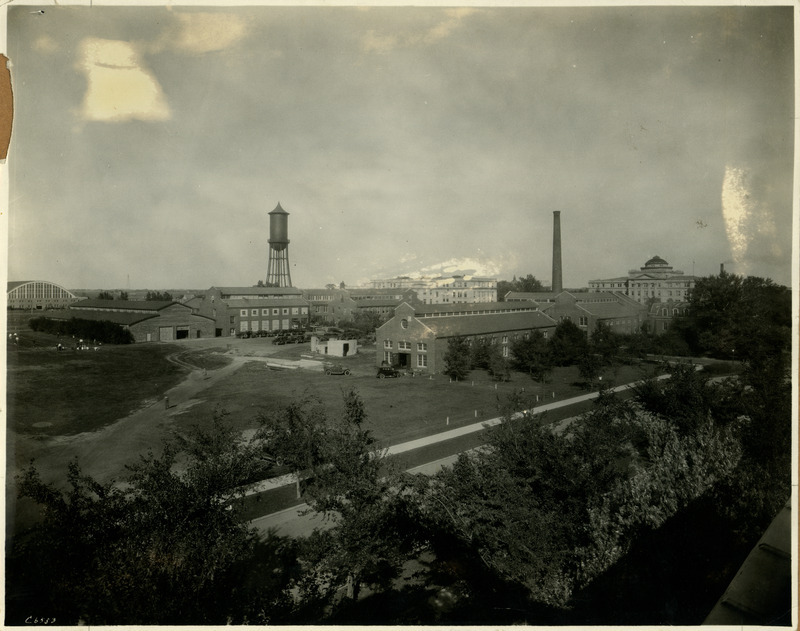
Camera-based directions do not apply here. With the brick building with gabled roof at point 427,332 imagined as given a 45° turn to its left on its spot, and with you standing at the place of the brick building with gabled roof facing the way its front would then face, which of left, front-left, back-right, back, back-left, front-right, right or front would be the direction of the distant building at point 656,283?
left

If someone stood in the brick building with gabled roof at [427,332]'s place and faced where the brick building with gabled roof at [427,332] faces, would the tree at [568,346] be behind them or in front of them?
behind

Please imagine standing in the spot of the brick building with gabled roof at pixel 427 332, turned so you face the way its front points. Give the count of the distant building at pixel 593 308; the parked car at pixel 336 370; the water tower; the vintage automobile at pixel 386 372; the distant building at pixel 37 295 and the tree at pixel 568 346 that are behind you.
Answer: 2

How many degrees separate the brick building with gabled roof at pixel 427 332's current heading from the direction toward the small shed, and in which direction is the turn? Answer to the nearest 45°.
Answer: approximately 45° to its right

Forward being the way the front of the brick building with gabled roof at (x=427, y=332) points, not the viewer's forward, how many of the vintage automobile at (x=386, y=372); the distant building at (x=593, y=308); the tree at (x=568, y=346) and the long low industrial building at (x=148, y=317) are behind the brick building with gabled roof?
2

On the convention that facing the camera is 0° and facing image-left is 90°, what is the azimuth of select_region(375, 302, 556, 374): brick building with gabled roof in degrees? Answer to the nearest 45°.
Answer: approximately 45°

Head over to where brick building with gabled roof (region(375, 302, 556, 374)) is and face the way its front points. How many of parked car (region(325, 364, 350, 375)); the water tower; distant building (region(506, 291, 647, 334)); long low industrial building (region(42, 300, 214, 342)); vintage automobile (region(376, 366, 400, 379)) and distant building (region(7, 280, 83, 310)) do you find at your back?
1

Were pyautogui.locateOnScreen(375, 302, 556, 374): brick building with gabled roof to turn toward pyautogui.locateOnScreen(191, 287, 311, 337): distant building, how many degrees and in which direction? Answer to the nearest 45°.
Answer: approximately 45° to its right

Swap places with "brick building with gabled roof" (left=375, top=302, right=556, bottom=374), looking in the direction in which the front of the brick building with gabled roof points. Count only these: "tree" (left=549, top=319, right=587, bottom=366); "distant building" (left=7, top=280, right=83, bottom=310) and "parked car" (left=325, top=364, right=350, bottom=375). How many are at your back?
1

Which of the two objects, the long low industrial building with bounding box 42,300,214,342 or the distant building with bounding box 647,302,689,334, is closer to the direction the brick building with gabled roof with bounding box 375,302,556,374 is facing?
the long low industrial building
